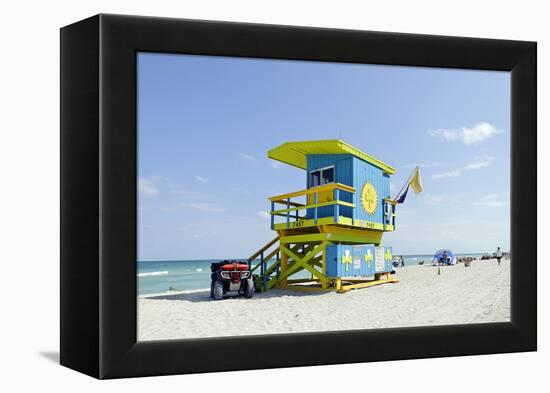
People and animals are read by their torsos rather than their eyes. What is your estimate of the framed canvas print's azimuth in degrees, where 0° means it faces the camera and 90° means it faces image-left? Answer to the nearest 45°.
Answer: approximately 315°
